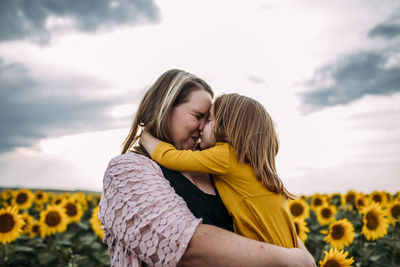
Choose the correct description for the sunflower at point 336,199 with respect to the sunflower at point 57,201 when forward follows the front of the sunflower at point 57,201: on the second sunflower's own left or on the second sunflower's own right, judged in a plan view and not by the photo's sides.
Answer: on the second sunflower's own left

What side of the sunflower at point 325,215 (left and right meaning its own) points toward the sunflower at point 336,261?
front

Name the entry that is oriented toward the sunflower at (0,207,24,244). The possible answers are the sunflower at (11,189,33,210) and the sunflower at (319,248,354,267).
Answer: the sunflower at (11,189,33,210)

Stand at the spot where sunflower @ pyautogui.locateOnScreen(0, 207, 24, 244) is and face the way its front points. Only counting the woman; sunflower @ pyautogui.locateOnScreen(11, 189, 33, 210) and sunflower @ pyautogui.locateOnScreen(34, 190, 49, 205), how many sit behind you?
2

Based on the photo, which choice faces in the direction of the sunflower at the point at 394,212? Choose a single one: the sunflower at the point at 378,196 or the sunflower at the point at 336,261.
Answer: the sunflower at the point at 378,196

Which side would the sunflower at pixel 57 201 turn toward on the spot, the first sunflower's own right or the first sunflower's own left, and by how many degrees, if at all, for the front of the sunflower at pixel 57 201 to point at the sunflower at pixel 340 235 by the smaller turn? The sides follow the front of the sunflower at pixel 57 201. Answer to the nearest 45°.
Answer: approximately 45° to the first sunflower's own left

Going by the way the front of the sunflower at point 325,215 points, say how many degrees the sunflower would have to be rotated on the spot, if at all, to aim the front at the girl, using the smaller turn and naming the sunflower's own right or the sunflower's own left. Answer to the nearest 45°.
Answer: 0° — it already faces them

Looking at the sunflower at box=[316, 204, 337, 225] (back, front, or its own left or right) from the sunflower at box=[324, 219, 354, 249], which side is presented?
front

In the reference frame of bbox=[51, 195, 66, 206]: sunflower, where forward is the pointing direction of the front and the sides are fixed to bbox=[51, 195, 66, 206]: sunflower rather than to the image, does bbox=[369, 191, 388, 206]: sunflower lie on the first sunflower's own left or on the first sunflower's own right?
on the first sunflower's own left
